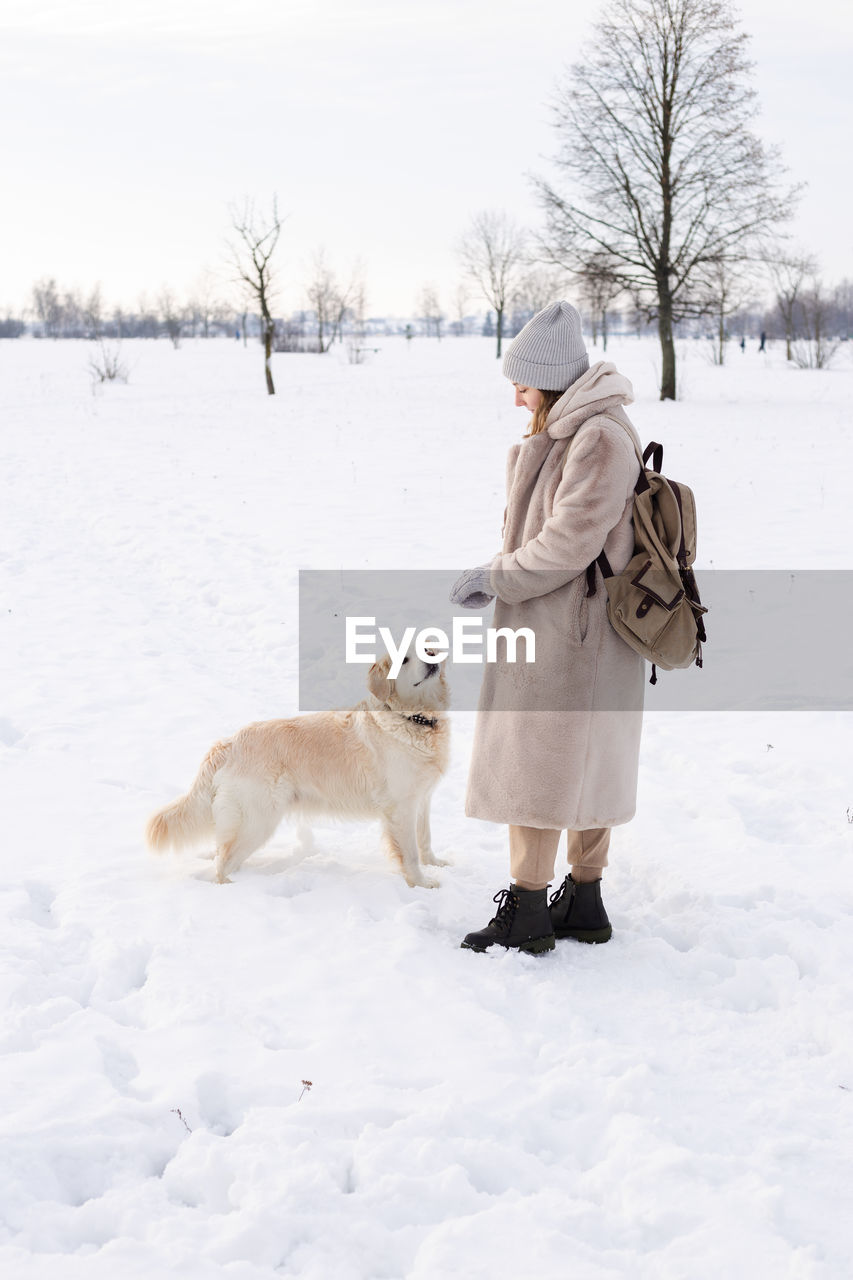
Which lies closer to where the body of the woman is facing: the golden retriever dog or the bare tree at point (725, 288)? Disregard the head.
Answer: the golden retriever dog

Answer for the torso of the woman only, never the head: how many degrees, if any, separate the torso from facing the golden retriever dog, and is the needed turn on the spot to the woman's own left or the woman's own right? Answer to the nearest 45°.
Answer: approximately 45° to the woman's own right

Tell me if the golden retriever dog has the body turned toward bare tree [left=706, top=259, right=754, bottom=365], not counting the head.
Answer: no

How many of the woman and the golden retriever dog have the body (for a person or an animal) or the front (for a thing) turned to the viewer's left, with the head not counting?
1

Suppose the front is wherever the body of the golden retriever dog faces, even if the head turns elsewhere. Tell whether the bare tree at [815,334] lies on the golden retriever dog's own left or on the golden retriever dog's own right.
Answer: on the golden retriever dog's own left

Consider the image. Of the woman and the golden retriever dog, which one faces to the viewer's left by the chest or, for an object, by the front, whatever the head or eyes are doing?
the woman

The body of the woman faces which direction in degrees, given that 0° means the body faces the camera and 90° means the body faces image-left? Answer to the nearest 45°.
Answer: approximately 90°

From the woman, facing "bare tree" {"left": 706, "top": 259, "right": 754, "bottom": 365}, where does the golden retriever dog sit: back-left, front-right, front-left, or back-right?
front-left

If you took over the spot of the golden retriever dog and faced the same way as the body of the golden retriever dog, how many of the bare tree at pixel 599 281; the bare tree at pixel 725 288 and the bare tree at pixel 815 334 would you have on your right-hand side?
0

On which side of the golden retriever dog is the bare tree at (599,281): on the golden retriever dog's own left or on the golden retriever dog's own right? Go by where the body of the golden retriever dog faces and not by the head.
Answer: on the golden retriever dog's own left

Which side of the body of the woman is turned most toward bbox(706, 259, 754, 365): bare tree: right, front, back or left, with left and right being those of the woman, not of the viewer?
right

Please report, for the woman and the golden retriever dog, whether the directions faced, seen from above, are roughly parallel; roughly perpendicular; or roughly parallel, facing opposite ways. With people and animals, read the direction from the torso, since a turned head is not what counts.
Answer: roughly parallel, facing opposite ways

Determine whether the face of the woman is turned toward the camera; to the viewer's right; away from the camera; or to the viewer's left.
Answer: to the viewer's left

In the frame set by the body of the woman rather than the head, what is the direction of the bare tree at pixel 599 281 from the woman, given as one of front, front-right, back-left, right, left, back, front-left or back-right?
right

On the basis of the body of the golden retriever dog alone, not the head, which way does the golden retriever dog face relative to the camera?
to the viewer's right
